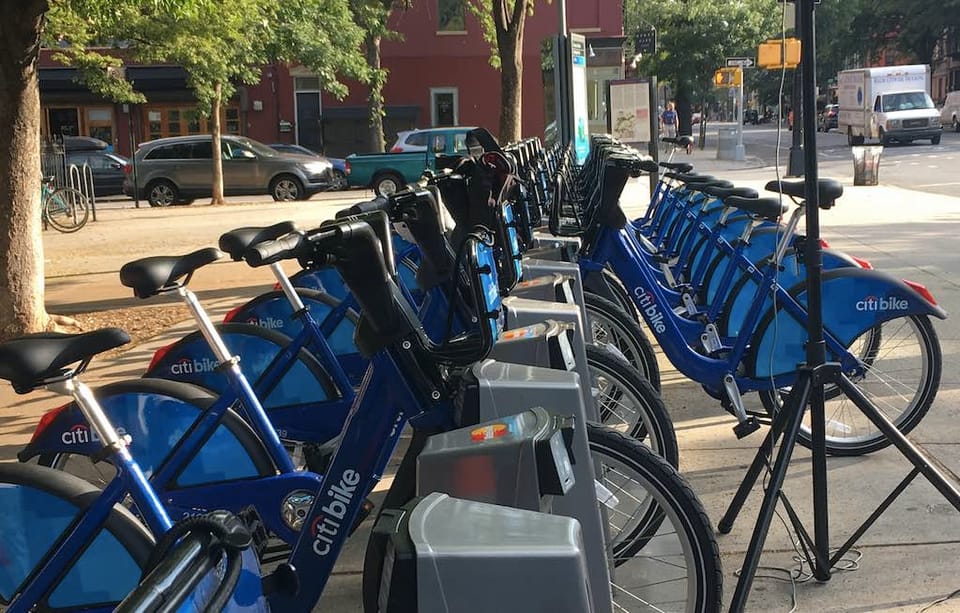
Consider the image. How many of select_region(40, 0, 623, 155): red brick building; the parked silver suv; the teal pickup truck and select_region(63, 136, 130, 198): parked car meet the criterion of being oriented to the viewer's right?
3

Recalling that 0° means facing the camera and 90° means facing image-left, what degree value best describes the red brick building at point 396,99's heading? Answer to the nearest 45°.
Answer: approximately 0°

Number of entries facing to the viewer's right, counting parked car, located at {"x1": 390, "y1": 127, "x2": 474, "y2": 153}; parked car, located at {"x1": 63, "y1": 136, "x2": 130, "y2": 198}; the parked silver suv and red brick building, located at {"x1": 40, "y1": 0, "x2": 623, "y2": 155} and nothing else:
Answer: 3

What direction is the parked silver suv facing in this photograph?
to the viewer's right

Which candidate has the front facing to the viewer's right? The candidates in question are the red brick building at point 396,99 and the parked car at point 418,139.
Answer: the parked car

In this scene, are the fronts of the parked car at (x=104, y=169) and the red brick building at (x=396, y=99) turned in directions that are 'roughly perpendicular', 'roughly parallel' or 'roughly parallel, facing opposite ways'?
roughly perpendicular

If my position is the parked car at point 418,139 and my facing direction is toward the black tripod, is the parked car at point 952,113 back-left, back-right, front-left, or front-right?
back-left

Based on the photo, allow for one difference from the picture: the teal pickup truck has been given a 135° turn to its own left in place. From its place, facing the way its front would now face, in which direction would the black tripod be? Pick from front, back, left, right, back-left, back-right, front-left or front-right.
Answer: back-left

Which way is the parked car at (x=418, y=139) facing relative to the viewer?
to the viewer's right

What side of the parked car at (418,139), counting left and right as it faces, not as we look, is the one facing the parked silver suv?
back

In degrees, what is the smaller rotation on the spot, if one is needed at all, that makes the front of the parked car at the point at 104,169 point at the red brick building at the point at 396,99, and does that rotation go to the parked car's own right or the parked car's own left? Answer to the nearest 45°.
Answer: approximately 45° to the parked car's own left

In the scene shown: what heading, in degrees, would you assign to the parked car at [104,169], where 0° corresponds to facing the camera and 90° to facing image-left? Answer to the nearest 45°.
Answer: approximately 270°
